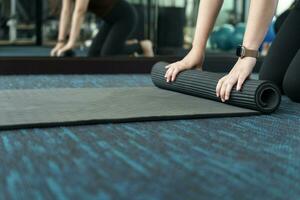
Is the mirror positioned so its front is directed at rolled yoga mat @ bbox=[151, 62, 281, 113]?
yes

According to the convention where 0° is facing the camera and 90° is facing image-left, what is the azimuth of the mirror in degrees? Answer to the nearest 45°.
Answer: approximately 0°

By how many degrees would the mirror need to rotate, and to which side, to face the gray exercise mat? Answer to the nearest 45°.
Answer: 0° — it already faces it
